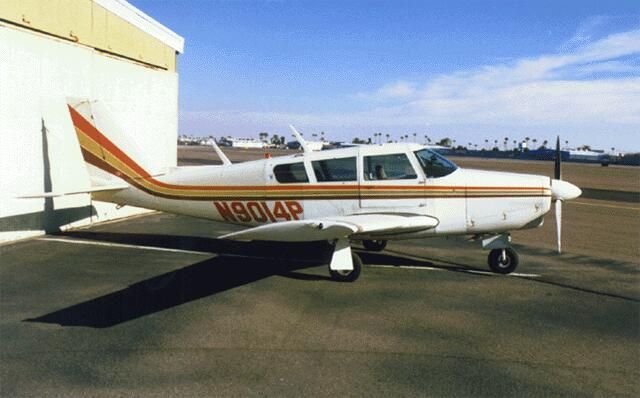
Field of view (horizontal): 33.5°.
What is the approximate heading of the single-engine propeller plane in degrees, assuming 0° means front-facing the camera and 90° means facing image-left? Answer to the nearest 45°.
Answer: approximately 270°

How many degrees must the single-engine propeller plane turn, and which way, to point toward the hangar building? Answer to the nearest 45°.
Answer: approximately 135° to its left
